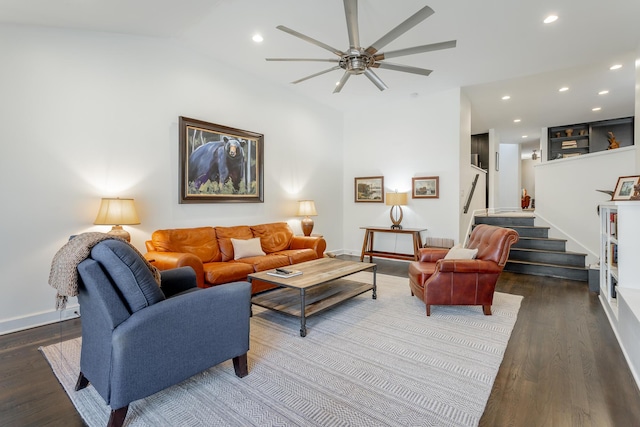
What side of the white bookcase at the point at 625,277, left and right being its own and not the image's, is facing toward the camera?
left

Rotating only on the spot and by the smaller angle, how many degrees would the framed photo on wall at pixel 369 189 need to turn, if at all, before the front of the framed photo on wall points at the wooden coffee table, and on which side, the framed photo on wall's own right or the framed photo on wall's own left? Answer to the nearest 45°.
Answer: approximately 45° to the framed photo on wall's own left

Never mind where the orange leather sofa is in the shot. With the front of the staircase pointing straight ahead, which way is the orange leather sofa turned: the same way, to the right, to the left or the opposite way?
to the left

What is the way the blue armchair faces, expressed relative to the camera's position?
facing away from the viewer and to the right of the viewer
